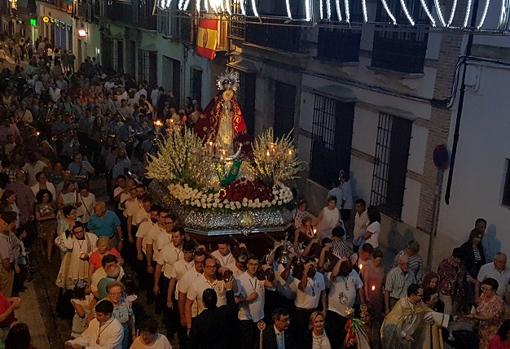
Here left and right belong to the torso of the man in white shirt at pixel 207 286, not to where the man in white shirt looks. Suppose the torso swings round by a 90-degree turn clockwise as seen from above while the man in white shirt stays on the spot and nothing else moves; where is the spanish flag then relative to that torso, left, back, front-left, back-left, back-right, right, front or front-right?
right

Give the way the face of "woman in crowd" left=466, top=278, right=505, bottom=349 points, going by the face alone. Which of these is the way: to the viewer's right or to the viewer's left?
to the viewer's left

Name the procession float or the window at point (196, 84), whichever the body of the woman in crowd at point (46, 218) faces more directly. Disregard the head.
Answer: the procession float

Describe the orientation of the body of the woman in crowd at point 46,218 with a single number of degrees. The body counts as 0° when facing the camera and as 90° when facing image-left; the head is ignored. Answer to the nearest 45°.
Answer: approximately 0°

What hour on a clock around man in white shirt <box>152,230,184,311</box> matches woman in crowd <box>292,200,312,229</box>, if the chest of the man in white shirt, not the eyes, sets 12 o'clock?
The woman in crowd is roughly at 9 o'clock from the man in white shirt.

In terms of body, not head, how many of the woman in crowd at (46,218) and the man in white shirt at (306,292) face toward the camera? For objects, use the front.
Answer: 2

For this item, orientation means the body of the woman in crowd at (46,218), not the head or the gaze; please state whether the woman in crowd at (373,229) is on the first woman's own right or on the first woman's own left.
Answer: on the first woman's own left

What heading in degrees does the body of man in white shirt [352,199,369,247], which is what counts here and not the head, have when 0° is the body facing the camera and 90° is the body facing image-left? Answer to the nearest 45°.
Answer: approximately 45°

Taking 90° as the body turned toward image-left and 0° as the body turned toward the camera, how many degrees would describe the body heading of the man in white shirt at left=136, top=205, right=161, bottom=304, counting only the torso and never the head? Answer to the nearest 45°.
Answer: approximately 315°
